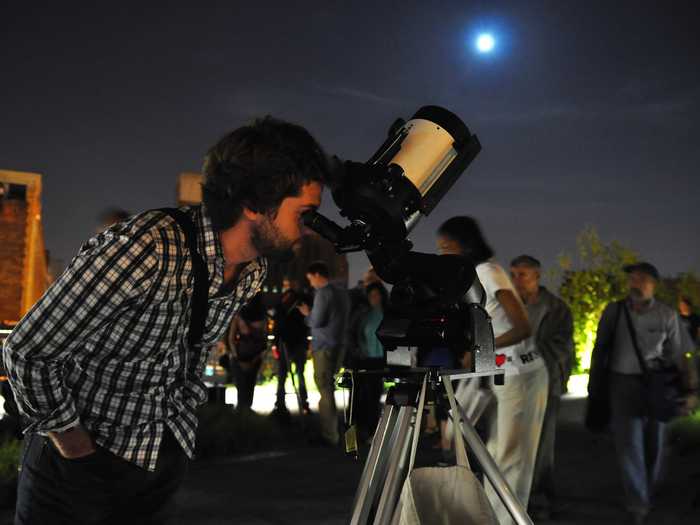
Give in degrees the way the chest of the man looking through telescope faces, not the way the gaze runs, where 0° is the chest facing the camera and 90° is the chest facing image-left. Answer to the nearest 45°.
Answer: approximately 270°

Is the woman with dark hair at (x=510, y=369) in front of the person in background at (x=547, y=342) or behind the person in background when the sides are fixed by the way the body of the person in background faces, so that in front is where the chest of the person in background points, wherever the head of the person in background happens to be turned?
in front

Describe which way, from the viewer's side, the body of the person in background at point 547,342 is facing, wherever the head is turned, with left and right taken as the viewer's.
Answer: facing the viewer and to the left of the viewer

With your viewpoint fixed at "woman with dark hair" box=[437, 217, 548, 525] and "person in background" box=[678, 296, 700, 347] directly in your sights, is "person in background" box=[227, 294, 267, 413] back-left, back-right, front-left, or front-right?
front-left

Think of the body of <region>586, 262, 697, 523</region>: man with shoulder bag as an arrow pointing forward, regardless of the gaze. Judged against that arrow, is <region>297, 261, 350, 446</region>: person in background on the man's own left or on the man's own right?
on the man's own right

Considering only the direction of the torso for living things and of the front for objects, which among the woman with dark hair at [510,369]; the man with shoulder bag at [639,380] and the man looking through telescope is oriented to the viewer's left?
the woman with dark hair

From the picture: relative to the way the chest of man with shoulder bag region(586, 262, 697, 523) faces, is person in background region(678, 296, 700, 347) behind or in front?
behind

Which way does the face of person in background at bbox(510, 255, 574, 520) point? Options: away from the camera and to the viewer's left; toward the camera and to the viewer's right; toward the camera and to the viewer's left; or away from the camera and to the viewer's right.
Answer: toward the camera and to the viewer's left

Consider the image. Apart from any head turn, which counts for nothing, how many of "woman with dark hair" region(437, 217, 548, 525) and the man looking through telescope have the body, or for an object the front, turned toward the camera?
0

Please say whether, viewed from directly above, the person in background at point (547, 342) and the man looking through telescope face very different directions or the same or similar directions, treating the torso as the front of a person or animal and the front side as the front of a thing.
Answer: very different directions

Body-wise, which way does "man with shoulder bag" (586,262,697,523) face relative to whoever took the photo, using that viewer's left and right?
facing the viewer

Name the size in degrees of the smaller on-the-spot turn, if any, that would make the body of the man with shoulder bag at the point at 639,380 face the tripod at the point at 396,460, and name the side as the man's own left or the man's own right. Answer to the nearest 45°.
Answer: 0° — they already face it

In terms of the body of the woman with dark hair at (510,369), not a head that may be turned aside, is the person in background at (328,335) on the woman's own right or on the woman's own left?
on the woman's own right

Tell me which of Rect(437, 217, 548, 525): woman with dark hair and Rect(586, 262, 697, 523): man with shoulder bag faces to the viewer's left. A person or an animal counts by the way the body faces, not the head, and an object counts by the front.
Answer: the woman with dark hair

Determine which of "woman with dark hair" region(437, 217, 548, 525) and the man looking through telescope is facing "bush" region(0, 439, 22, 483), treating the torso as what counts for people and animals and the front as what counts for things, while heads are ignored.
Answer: the woman with dark hair
